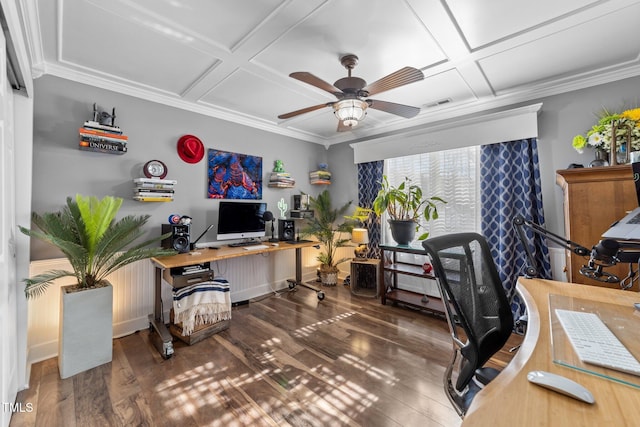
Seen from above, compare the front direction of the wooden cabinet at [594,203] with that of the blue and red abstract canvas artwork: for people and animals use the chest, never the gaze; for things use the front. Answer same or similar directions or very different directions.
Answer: very different directions

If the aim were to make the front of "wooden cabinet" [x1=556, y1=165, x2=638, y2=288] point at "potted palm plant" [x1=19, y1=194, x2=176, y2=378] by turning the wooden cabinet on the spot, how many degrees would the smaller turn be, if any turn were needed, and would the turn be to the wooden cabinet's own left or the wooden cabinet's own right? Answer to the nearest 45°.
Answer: approximately 45° to the wooden cabinet's own left

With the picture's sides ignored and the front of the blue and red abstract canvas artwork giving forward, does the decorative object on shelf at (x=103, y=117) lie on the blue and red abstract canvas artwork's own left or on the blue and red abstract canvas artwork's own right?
on the blue and red abstract canvas artwork's own right

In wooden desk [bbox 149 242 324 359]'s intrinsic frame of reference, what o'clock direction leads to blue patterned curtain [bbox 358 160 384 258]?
The blue patterned curtain is roughly at 10 o'clock from the wooden desk.

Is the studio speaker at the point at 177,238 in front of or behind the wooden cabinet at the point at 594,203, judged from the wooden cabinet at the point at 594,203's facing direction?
in front

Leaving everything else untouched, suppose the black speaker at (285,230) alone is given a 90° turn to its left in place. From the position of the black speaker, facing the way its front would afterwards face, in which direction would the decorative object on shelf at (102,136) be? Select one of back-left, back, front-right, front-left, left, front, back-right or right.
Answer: back

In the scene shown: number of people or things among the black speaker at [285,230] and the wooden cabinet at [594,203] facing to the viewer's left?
1

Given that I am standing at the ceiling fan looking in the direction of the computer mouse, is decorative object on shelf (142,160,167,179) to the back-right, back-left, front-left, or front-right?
back-right

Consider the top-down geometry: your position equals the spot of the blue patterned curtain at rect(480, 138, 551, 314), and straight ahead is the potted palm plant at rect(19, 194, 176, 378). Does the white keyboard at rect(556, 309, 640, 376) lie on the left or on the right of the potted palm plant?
left

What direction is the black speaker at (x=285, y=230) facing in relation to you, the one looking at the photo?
facing the viewer and to the right of the viewer

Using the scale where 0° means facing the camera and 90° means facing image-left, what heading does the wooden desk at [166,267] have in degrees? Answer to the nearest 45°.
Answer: approximately 315°

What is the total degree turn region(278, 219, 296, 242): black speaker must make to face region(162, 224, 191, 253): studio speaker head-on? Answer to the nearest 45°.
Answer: approximately 90° to its right

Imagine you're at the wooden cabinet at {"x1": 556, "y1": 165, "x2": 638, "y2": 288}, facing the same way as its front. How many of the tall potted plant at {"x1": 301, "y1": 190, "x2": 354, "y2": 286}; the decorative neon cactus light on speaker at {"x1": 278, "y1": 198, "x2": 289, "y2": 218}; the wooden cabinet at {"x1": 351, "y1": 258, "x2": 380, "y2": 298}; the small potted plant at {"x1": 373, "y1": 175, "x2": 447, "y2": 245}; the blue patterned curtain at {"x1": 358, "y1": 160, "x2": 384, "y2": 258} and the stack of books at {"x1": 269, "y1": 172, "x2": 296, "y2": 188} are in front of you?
6

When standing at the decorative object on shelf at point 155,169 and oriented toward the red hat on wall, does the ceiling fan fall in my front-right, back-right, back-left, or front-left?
front-right

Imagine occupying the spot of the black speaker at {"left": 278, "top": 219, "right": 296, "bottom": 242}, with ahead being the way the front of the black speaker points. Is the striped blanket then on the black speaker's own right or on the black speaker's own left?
on the black speaker's own right

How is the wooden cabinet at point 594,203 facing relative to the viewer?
to the viewer's left

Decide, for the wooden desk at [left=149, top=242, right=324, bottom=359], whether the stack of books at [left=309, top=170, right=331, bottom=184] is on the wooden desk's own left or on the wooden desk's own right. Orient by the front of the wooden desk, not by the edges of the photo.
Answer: on the wooden desk's own left
